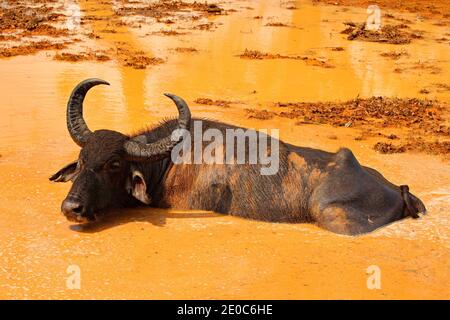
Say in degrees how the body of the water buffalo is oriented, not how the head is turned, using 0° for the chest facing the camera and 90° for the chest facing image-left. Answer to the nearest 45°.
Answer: approximately 90°
